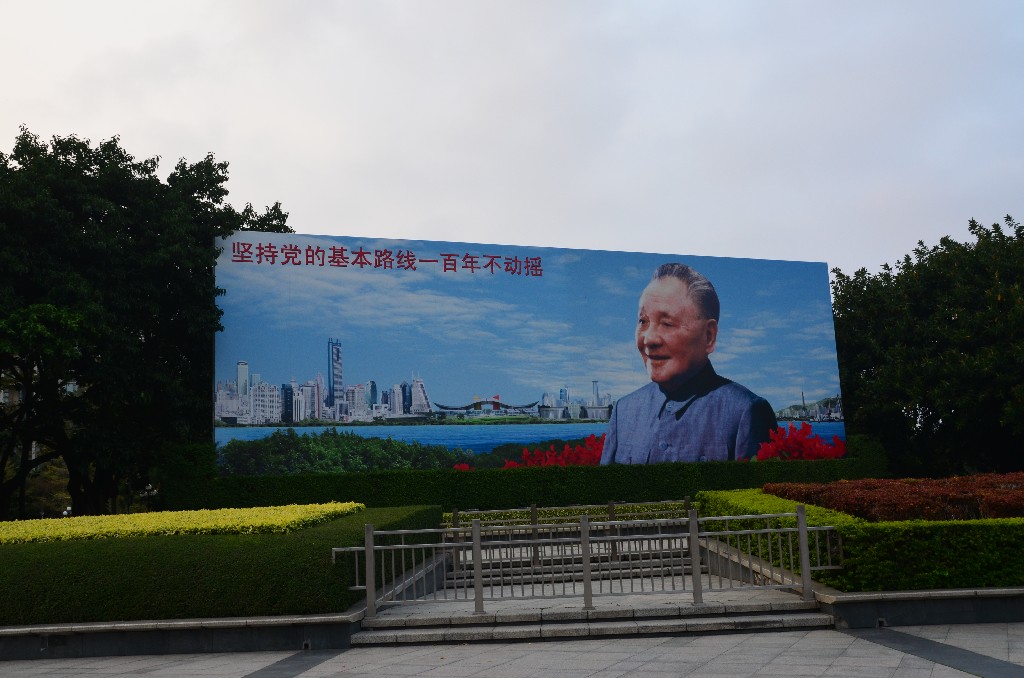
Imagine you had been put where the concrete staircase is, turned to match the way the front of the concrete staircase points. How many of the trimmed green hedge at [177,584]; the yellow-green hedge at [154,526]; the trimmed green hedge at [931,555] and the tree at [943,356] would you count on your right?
2

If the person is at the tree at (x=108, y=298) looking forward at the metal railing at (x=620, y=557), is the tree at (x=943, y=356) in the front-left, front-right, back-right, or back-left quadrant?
front-left

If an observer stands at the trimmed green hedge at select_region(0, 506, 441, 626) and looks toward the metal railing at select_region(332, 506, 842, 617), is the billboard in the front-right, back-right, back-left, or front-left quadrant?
front-left

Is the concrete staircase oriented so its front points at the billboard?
no

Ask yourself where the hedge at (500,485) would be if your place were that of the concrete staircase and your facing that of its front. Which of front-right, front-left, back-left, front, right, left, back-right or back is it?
back

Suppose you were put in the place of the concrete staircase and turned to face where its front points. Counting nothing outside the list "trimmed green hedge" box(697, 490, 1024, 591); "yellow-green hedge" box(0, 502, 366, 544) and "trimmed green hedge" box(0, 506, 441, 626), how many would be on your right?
2

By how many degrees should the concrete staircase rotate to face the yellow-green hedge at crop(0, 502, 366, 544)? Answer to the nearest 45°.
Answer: approximately 90° to its right

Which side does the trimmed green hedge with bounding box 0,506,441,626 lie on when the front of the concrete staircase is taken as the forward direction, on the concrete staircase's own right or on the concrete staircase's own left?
on the concrete staircase's own right

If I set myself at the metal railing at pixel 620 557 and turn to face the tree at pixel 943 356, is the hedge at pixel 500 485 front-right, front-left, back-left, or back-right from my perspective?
front-left

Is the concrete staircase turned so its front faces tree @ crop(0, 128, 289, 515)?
no

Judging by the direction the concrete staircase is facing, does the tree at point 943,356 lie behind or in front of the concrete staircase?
behind

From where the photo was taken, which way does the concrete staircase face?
toward the camera

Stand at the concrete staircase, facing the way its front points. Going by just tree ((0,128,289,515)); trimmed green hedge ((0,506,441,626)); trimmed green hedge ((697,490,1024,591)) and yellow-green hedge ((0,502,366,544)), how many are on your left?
1
